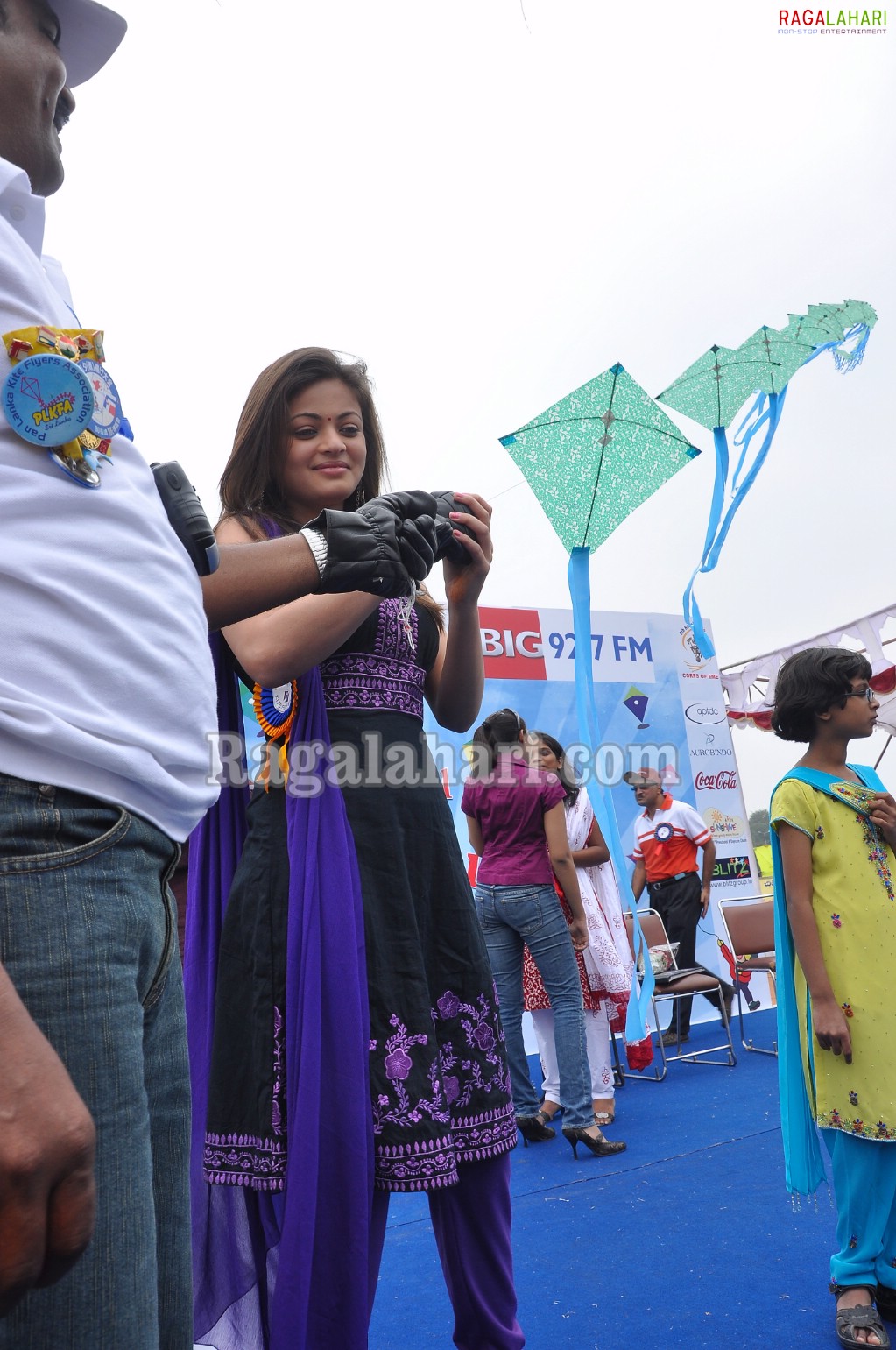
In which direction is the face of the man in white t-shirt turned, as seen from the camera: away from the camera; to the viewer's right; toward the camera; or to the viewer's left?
to the viewer's right

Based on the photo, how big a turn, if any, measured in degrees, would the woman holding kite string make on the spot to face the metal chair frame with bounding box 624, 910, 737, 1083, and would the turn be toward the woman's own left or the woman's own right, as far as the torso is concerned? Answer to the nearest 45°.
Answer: approximately 135° to the woman's own left

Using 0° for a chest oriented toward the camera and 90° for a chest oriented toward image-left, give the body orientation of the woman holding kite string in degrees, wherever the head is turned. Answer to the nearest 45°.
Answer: approximately 315°

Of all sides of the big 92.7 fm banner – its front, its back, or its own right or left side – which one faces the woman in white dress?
front

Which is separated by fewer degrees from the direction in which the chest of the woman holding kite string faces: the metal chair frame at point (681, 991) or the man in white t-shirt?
the man in white t-shirt

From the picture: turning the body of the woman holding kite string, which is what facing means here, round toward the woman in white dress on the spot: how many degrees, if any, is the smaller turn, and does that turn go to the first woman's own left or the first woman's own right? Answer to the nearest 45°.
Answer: approximately 135° to the first woman's own left

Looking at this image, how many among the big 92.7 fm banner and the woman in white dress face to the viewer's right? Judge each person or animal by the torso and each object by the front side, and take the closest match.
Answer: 0

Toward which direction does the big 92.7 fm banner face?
toward the camera

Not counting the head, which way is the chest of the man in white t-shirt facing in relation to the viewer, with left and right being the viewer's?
facing to the right of the viewer

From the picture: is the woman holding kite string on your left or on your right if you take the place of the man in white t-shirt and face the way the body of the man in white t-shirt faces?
on your left
